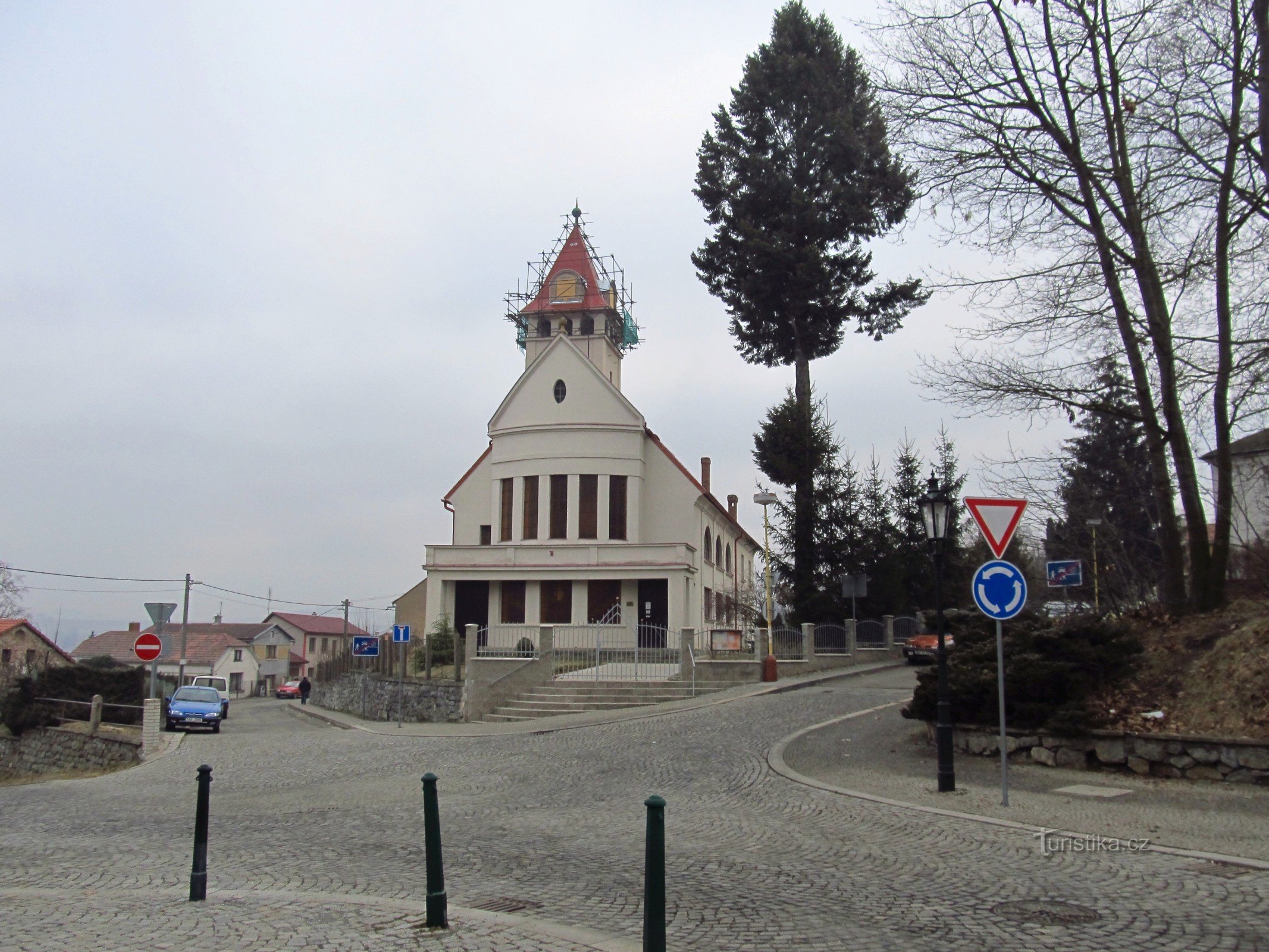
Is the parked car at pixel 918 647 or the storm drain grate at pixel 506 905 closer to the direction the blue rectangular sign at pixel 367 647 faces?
the storm drain grate

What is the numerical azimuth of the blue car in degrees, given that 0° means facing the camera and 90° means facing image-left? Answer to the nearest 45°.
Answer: approximately 0°

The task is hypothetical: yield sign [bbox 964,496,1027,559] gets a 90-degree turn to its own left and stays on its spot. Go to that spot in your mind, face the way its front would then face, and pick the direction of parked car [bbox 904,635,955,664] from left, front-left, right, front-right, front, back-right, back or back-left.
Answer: left

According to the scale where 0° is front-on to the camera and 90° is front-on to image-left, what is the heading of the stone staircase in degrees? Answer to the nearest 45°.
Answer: approximately 0°

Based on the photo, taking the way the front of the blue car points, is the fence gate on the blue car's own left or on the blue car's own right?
on the blue car's own left
